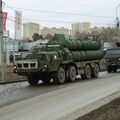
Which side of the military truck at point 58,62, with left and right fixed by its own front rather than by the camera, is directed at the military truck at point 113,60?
back

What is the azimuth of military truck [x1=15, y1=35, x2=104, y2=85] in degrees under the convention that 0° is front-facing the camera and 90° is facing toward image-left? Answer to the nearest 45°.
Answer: approximately 45°
